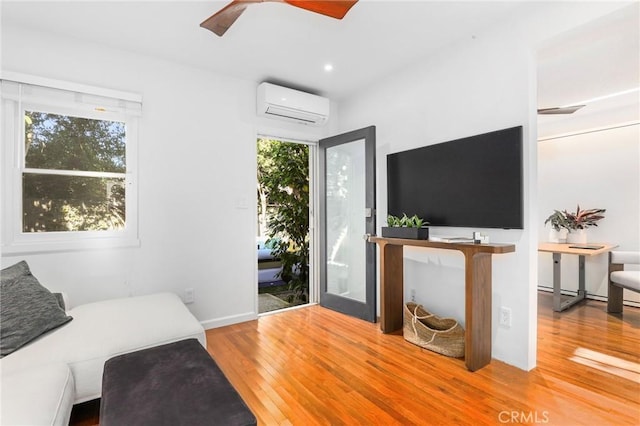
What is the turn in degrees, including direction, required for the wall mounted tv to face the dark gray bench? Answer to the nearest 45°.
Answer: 0° — it already faces it

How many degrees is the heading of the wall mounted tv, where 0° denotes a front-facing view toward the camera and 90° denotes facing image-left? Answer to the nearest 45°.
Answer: approximately 45°

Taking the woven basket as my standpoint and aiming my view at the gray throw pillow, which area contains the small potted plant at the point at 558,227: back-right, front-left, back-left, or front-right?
back-right

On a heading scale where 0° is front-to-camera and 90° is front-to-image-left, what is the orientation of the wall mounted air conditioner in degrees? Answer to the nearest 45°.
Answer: approximately 315°

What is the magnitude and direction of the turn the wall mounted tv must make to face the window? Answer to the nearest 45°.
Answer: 0° — it already faces it

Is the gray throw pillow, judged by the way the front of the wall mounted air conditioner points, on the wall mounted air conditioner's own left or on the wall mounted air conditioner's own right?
on the wall mounted air conditioner's own right

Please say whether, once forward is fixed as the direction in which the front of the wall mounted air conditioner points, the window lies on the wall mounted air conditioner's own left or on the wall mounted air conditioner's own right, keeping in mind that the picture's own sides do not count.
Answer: on the wall mounted air conditioner's own right
